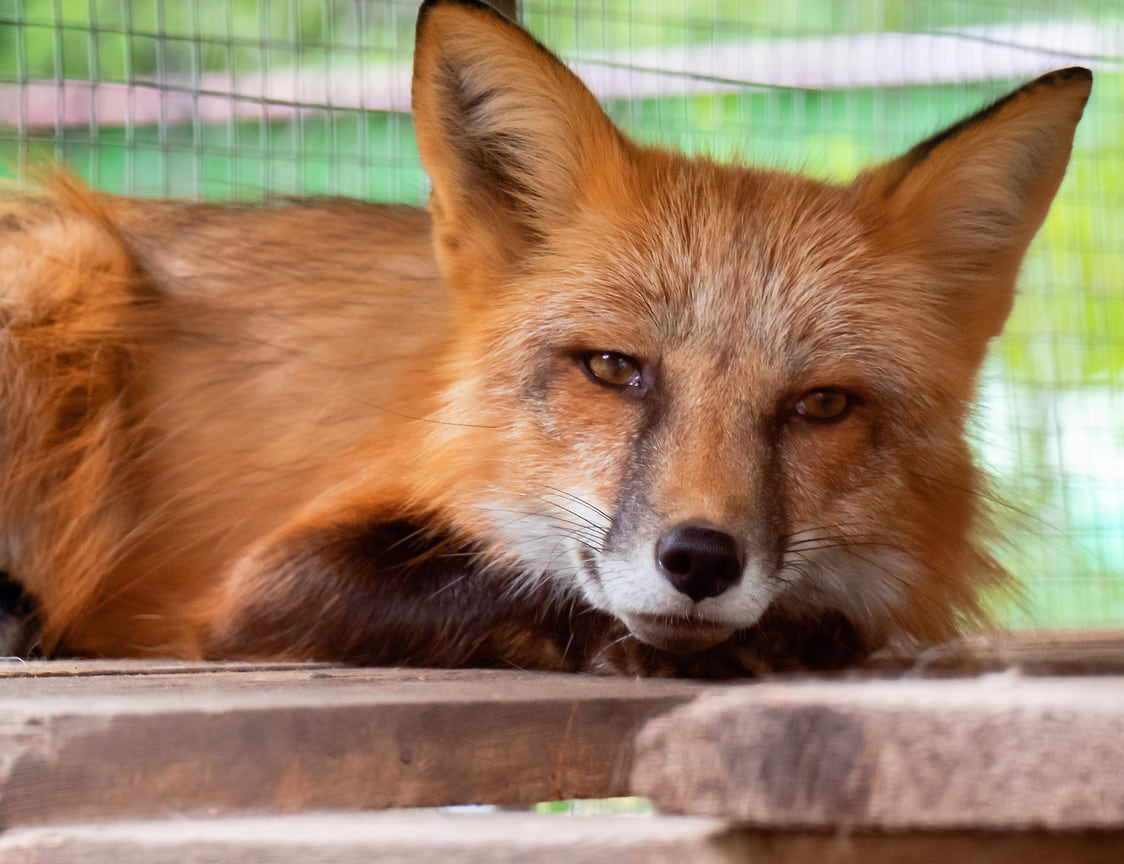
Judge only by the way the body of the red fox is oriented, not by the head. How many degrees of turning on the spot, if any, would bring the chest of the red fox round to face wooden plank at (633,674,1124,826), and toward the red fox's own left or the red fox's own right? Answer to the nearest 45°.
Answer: approximately 45° to the red fox's own right

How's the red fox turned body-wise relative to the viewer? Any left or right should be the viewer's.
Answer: facing the viewer and to the right of the viewer
